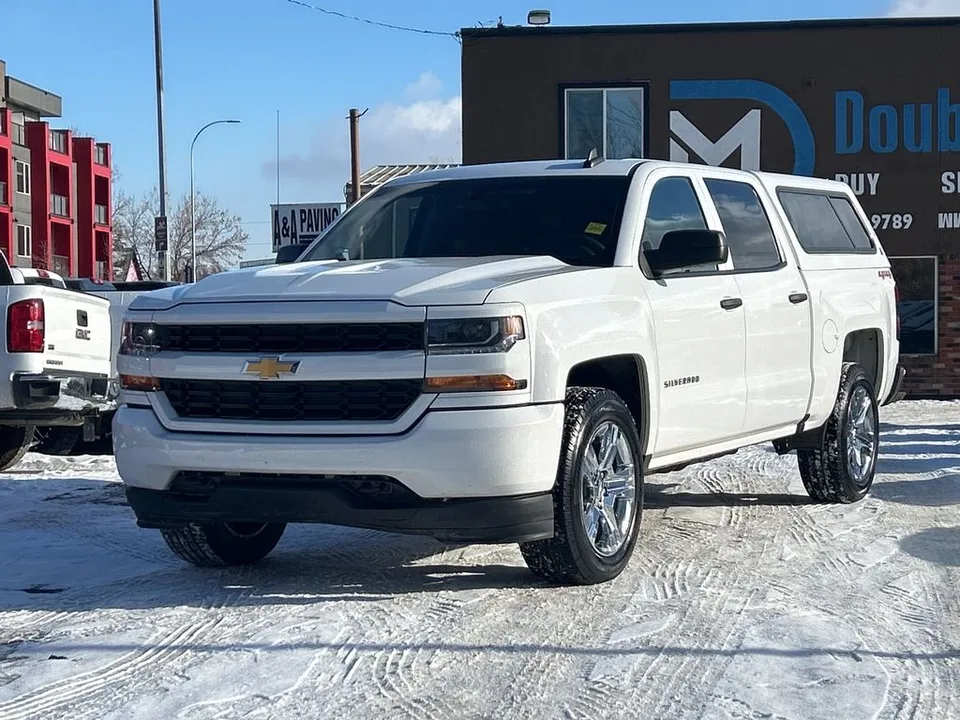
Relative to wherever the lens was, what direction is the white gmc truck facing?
facing away from the viewer and to the left of the viewer

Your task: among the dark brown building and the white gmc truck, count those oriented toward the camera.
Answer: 1

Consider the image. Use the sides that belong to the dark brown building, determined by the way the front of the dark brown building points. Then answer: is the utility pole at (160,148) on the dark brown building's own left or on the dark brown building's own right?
on the dark brown building's own right

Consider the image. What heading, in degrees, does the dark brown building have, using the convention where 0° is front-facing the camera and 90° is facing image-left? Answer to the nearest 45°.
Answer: approximately 0°

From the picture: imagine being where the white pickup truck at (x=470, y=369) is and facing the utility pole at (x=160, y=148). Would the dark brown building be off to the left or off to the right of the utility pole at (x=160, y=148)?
right

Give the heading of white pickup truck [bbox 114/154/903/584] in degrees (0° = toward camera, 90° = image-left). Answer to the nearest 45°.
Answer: approximately 45°

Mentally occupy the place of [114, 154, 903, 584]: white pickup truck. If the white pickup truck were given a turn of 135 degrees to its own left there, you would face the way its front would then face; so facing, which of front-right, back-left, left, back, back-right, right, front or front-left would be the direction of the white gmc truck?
back-left

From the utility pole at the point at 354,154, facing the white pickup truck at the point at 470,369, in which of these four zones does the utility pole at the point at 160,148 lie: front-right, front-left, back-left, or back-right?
back-right
